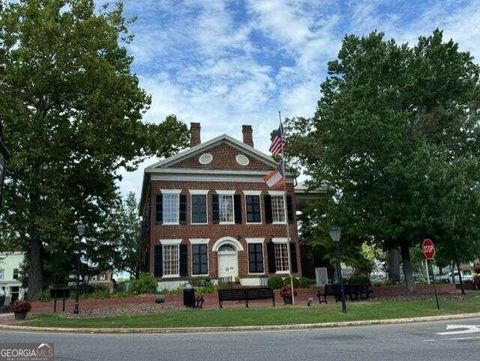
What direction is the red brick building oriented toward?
toward the camera

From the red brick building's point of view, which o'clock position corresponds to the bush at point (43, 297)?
The bush is roughly at 2 o'clock from the red brick building.

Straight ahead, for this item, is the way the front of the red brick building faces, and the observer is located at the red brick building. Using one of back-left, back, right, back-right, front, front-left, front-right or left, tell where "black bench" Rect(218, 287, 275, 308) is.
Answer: front

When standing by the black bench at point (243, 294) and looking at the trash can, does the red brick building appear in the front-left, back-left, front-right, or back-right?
front-right

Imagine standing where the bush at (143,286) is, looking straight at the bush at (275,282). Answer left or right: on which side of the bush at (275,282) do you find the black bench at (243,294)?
right

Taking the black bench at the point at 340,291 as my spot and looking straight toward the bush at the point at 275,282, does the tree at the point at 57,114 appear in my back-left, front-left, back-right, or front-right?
front-left

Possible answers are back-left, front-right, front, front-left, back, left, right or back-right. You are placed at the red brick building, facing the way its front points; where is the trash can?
front

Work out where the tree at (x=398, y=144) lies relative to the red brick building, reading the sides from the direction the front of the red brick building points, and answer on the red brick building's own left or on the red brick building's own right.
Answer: on the red brick building's own left

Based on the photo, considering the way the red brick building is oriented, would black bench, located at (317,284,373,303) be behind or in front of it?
in front

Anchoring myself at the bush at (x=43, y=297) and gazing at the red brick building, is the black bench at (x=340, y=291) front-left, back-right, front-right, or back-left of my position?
front-right
